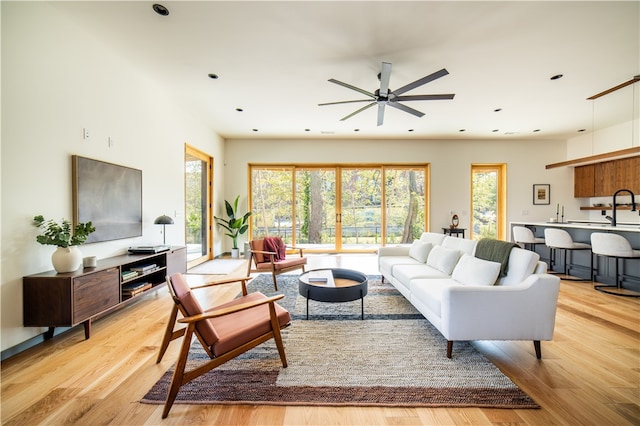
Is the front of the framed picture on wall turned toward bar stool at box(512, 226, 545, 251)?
yes

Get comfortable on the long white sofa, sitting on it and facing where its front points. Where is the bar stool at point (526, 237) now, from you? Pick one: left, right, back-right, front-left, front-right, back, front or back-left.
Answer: back-right

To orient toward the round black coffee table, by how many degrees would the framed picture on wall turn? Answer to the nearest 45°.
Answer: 0° — it already faces it

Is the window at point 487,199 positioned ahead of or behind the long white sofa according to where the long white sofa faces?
behind

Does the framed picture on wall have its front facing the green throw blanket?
yes

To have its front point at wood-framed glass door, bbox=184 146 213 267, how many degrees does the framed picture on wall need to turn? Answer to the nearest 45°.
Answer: approximately 45° to its right

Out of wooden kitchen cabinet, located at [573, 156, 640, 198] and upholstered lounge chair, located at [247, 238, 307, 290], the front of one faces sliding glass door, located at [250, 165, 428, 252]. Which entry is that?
the wooden kitchen cabinet

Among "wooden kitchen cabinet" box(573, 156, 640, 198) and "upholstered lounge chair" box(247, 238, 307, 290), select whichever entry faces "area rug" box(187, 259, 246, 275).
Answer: the wooden kitchen cabinet

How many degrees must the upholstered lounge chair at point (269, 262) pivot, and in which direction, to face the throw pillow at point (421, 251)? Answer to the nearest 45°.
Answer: approximately 45° to its left

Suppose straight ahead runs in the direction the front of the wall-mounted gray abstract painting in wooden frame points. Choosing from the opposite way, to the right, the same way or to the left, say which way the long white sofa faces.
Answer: the opposite way

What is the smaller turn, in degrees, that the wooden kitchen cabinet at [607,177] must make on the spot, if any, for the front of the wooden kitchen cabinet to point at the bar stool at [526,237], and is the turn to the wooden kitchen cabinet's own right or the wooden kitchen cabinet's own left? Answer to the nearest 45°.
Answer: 0° — it already faces it
